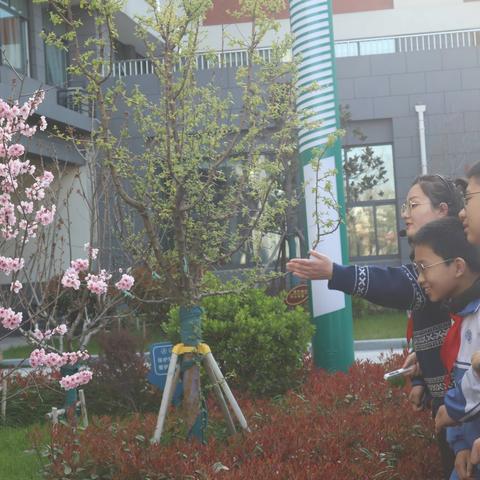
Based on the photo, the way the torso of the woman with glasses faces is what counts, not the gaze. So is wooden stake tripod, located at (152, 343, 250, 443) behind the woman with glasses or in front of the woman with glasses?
in front

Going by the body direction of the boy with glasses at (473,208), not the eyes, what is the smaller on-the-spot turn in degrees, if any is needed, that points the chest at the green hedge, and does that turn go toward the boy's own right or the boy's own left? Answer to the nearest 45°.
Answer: approximately 45° to the boy's own right

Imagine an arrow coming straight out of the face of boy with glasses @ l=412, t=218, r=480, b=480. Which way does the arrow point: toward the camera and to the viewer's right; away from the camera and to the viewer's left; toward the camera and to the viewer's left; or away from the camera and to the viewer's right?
toward the camera and to the viewer's left

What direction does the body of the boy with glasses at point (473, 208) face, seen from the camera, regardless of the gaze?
to the viewer's left

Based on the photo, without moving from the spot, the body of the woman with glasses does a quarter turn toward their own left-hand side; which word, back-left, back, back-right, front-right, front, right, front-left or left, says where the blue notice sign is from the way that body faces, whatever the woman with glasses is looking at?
back-right

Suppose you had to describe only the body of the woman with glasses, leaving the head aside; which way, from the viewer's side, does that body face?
to the viewer's left

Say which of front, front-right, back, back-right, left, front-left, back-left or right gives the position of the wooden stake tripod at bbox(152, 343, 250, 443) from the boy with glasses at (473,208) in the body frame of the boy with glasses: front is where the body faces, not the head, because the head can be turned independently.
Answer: front-right

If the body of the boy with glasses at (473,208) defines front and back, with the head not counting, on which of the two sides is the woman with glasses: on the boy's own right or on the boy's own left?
on the boy's own right

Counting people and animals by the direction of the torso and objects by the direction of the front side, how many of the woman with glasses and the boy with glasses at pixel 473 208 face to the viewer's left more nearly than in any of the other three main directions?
2
